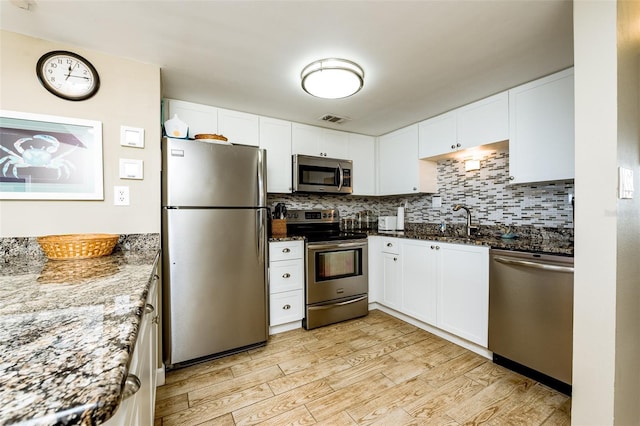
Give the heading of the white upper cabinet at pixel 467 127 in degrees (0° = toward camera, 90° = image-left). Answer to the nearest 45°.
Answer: approximately 45°

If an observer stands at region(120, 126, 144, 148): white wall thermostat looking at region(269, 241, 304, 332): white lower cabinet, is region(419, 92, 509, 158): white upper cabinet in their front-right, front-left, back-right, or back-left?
front-right

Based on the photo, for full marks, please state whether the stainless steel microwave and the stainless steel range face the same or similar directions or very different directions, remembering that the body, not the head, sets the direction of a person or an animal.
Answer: same or similar directions

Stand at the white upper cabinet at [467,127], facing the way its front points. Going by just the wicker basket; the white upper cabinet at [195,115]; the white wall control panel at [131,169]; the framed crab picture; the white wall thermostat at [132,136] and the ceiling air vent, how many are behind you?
0

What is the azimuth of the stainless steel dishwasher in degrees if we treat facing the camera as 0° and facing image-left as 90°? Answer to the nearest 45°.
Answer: approximately 45°

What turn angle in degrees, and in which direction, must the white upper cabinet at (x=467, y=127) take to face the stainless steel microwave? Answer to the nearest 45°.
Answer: approximately 45° to its right

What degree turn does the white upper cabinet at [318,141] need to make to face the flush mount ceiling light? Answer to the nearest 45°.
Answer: approximately 45° to its right

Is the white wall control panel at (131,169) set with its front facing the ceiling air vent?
no

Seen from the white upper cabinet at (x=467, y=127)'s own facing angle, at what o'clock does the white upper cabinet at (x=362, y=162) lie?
the white upper cabinet at (x=362, y=162) is roughly at 2 o'clock from the white upper cabinet at (x=467, y=127).

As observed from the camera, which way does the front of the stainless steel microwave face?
facing the viewer and to the right of the viewer

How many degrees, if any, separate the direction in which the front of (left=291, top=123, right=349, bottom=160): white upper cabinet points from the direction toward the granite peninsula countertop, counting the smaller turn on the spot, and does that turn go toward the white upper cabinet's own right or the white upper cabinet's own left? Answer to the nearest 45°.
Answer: approximately 45° to the white upper cabinet's own right

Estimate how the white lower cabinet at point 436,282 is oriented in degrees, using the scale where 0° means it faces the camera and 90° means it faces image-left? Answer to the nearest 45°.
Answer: approximately 45°

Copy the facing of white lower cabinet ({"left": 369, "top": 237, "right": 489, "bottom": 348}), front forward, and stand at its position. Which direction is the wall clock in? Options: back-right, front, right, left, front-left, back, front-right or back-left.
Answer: front

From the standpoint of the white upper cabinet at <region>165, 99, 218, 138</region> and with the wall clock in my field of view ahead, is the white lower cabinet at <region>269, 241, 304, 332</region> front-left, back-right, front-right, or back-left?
back-left

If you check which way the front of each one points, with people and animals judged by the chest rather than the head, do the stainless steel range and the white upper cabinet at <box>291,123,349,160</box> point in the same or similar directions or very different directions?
same or similar directions
